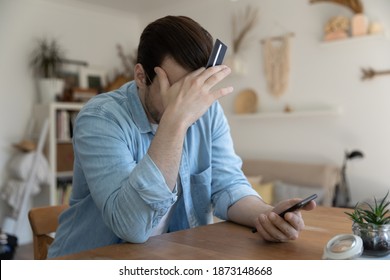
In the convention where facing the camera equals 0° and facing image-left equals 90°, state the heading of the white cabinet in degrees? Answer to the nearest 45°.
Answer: approximately 315°

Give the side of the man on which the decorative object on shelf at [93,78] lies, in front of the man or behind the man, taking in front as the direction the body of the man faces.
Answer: behind

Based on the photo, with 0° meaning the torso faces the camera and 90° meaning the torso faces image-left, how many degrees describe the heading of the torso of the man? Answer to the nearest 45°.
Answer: approximately 315°

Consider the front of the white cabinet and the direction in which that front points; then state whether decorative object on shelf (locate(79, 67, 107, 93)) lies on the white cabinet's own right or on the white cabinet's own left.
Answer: on the white cabinet's own left

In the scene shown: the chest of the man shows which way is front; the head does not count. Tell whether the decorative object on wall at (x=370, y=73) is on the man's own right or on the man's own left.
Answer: on the man's own left
